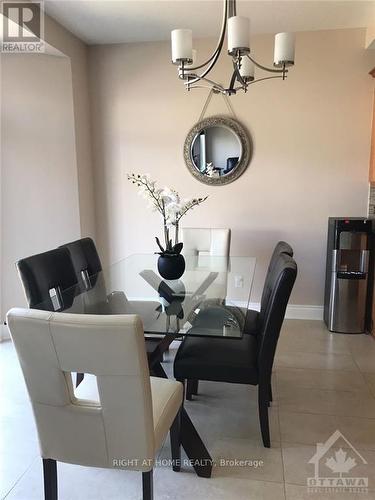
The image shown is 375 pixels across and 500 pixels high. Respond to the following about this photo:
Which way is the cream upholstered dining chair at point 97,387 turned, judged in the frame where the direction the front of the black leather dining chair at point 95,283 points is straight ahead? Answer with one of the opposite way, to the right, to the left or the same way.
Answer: to the left

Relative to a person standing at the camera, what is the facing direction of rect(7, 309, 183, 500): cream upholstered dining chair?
facing away from the viewer and to the right of the viewer

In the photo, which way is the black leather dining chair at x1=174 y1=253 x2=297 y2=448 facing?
to the viewer's left

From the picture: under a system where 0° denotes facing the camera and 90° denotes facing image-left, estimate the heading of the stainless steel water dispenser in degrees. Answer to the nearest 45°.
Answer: approximately 0°

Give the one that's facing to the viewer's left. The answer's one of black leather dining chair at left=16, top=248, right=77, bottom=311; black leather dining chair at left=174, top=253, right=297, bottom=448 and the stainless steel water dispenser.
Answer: black leather dining chair at left=174, top=253, right=297, bottom=448

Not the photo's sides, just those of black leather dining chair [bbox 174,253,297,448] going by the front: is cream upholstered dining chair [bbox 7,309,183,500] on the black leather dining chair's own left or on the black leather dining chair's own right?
on the black leather dining chair's own left

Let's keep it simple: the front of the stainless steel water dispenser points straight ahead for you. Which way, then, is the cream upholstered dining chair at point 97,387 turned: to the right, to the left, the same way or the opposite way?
the opposite way

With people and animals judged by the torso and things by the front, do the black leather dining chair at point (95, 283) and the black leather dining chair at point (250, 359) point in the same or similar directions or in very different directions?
very different directions

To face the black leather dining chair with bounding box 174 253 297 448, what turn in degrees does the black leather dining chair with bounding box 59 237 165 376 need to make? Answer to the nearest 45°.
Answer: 0° — it already faces it

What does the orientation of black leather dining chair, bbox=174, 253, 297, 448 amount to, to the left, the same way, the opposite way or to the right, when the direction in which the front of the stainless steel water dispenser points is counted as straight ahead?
to the right

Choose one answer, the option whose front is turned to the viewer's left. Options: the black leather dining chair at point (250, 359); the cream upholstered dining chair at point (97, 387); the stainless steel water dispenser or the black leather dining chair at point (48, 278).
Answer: the black leather dining chair at point (250, 359)

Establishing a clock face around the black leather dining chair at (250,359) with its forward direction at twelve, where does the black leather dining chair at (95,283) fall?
the black leather dining chair at (95,283) is roughly at 1 o'clock from the black leather dining chair at (250,359).

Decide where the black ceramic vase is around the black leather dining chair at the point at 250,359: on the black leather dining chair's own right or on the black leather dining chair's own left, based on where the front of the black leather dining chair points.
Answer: on the black leather dining chair's own right

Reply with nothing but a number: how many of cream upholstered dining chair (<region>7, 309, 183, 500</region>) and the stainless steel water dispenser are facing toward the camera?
1

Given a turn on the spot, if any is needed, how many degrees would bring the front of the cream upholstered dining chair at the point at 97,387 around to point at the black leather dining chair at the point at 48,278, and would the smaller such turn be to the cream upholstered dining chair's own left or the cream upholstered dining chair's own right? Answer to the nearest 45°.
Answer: approximately 45° to the cream upholstered dining chair's own left

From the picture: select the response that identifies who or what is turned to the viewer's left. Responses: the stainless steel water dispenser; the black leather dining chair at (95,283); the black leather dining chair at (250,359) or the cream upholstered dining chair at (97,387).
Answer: the black leather dining chair at (250,359)
